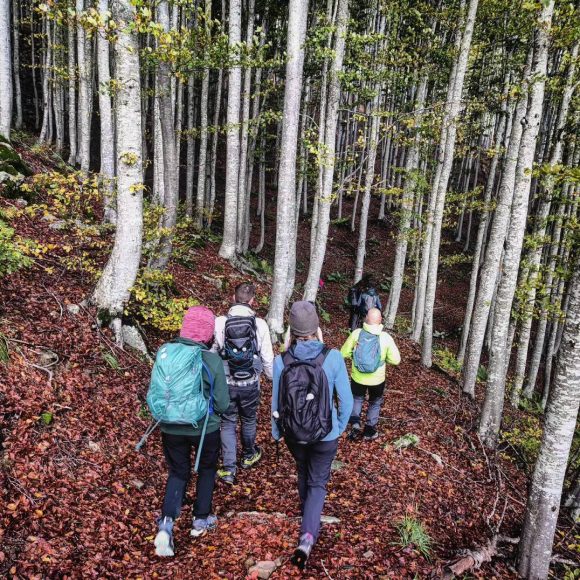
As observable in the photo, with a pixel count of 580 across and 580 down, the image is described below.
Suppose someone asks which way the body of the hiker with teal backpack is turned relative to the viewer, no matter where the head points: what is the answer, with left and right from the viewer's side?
facing away from the viewer and to the right of the viewer

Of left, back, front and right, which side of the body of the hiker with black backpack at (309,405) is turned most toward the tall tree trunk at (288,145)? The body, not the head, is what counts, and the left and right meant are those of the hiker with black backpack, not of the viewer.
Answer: front

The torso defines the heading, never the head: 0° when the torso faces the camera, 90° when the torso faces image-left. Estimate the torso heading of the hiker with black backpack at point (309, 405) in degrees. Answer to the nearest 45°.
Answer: approximately 180°

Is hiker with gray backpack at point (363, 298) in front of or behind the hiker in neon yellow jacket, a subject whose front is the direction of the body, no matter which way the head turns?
in front

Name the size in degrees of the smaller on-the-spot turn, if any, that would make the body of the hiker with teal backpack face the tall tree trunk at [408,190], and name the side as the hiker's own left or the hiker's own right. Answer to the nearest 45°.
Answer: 0° — they already face it

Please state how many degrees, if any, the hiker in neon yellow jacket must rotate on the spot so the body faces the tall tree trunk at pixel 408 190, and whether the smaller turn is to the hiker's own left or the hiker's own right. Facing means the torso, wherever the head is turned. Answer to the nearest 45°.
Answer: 0° — they already face it

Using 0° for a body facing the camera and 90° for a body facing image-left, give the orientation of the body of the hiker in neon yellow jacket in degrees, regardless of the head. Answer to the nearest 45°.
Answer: approximately 180°

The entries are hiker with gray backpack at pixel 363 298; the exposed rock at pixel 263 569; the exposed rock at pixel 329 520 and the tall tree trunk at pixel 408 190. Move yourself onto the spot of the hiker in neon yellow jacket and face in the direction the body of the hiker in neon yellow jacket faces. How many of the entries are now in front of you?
2

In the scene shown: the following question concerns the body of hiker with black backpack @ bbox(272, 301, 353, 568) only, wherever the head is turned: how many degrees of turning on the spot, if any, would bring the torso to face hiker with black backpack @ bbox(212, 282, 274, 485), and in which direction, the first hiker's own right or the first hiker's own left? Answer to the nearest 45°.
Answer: approximately 45° to the first hiker's own left

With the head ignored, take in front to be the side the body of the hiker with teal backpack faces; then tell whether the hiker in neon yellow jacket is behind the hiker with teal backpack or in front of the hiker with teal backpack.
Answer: in front

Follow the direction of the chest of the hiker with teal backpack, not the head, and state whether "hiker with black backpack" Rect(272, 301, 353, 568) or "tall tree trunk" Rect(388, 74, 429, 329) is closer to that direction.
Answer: the tall tree trunk

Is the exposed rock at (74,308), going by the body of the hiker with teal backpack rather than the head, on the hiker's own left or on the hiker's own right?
on the hiker's own left

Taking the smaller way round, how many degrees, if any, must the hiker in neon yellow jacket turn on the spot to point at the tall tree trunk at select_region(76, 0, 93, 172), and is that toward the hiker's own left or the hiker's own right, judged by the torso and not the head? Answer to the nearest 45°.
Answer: approximately 45° to the hiker's own left

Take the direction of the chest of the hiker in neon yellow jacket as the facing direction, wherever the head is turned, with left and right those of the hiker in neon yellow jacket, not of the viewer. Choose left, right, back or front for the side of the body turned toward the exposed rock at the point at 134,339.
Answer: left

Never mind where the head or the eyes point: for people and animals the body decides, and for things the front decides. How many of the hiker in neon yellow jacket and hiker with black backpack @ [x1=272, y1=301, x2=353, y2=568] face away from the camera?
2
